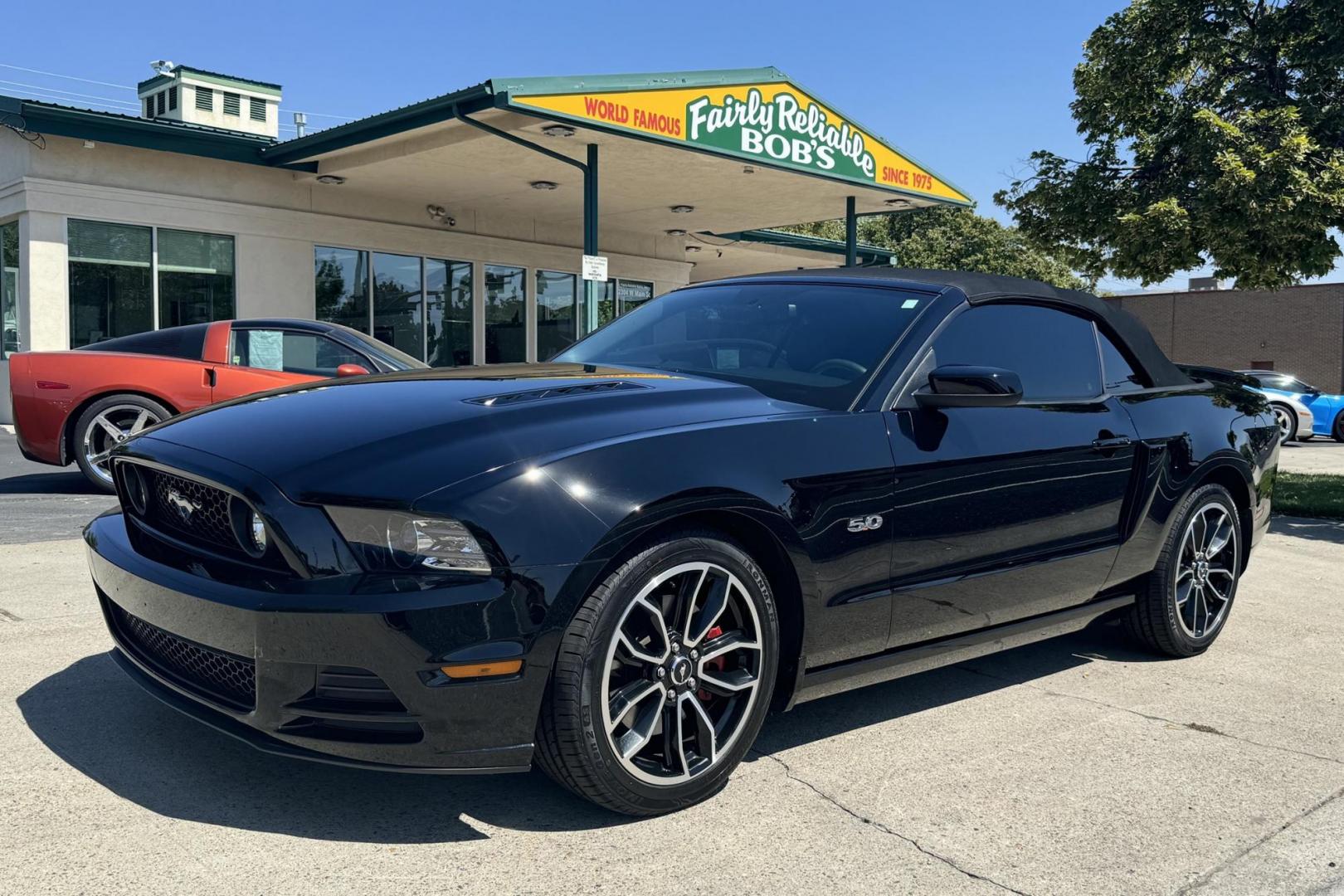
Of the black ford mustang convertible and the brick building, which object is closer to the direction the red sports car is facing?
the brick building

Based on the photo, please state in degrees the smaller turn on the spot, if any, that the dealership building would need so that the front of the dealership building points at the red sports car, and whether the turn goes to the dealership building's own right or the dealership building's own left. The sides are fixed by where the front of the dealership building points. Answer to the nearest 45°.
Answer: approximately 45° to the dealership building's own right

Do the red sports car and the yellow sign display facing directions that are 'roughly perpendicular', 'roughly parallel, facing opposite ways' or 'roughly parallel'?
roughly perpendicular

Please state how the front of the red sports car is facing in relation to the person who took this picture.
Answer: facing to the right of the viewer

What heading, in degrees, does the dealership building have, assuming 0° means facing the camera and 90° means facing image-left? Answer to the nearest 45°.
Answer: approximately 315°

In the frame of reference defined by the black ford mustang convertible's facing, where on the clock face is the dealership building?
The dealership building is roughly at 4 o'clock from the black ford mustang convertible.

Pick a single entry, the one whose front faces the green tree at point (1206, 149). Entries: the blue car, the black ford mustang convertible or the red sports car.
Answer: the red sports car

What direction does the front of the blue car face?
to the viewer's right
